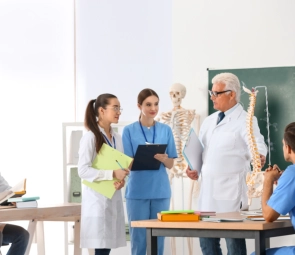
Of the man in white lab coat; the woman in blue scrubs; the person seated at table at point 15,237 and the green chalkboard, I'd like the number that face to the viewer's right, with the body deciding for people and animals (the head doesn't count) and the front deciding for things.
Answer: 1

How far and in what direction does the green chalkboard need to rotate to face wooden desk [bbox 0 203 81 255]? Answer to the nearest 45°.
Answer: approximately 45° to its right

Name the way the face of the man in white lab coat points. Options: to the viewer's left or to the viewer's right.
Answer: to the viewer's left

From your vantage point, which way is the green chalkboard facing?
toward the camera

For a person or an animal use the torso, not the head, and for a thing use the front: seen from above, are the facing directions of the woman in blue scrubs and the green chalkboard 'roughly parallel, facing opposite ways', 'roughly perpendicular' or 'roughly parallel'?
roughly parallel

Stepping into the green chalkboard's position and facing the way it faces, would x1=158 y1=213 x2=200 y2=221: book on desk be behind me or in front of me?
in front

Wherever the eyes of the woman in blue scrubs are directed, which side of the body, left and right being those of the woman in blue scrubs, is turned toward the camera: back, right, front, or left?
front

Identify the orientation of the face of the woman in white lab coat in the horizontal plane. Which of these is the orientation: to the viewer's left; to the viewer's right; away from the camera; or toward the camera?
to the viewer's right

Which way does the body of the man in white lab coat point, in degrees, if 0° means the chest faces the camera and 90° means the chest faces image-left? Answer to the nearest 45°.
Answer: approximately 45°

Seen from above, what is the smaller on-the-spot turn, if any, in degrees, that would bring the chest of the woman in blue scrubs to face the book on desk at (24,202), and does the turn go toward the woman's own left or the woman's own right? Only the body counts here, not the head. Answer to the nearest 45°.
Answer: approximately 90° to the woman's own right

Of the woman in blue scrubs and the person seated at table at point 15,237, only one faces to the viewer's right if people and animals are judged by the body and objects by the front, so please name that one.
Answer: the person seated at table

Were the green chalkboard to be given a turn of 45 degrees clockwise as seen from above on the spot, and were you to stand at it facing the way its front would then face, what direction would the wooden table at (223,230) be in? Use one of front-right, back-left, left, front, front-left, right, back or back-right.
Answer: front-left

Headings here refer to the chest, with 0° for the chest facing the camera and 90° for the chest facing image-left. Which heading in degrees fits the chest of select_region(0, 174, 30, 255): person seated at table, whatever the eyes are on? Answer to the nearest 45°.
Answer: approximately 270°

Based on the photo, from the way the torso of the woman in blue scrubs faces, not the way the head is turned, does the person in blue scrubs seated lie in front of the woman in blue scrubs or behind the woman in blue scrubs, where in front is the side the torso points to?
in front
